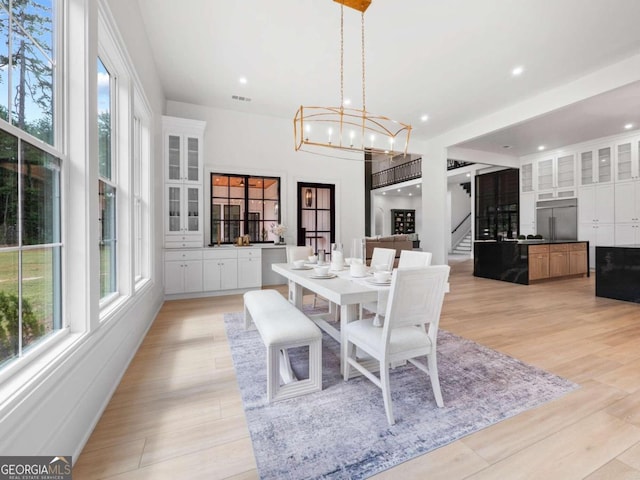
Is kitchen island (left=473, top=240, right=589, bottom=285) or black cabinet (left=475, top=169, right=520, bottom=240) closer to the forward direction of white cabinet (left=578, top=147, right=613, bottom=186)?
the kitchen island

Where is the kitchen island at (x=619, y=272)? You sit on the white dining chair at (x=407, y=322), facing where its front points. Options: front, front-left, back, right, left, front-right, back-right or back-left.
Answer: right

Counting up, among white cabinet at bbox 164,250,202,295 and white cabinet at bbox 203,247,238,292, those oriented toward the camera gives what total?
2

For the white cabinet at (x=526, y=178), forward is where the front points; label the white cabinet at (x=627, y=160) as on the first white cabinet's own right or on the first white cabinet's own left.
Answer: on the first white cabinet's own left

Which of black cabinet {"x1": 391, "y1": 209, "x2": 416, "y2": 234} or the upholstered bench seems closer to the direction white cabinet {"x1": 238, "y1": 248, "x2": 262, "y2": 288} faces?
the upholstered bench

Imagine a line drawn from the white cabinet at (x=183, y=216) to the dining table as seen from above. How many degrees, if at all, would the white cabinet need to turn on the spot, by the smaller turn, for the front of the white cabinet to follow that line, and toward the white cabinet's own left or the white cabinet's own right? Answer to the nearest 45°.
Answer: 0° — it already faces it

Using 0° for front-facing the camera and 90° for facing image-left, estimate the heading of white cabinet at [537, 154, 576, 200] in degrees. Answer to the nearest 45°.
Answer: approximately 45°

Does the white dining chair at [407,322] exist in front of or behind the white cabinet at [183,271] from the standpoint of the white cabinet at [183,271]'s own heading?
in front
